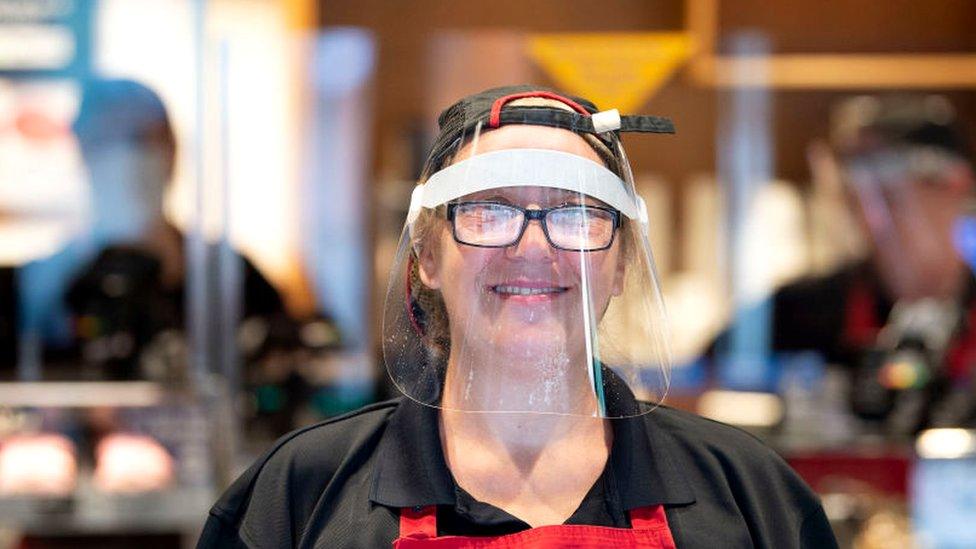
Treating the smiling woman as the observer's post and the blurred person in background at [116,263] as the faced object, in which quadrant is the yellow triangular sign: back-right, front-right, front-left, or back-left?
front-right

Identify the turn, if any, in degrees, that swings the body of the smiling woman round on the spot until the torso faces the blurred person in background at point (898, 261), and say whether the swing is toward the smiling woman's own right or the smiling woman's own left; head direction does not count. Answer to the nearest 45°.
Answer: approximately 135° to the smiling woman's own left

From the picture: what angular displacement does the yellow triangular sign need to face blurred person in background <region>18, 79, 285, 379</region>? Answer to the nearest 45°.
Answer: approximately 90° to its right

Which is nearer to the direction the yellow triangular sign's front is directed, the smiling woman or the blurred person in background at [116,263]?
the smiling woman

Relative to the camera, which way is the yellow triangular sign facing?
toward the camera

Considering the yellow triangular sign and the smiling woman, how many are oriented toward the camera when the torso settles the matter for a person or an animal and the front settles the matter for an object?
2

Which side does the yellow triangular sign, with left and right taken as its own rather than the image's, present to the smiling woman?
front

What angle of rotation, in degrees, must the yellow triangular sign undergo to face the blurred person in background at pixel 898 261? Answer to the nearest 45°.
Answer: approximately 90° to its left

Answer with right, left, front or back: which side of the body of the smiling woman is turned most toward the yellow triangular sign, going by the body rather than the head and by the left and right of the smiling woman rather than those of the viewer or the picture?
back

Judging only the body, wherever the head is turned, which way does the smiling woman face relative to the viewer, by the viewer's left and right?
facing the viewer

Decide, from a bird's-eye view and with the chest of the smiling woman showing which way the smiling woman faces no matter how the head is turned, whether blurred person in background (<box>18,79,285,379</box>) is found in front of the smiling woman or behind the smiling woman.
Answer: behind

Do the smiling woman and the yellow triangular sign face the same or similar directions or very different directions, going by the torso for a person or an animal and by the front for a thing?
same or similar directions
